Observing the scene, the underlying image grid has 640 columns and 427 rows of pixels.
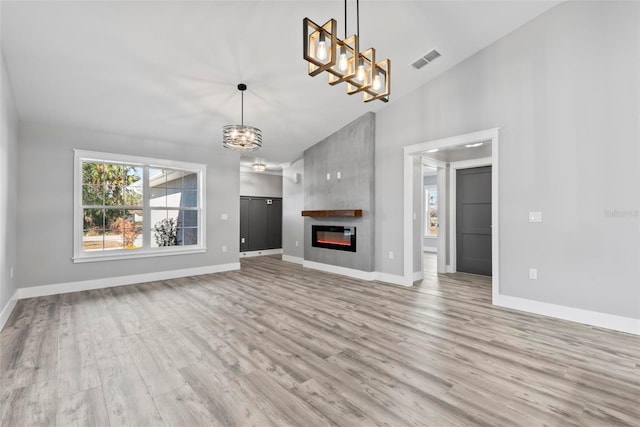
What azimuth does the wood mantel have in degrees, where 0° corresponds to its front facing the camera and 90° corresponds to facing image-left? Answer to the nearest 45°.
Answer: approximately 45°

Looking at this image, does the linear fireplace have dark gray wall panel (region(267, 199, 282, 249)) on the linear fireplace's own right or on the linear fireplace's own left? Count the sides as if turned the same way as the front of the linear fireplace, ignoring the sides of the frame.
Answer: on the linear fireplace's own right

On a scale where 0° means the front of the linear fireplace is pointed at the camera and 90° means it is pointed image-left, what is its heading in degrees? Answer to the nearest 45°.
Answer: approximately 45°

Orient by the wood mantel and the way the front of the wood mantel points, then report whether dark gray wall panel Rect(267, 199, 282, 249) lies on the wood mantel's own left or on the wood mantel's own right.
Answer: on the wood mantel's own right

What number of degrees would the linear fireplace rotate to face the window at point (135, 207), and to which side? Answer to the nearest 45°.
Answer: approximately 45° to its right

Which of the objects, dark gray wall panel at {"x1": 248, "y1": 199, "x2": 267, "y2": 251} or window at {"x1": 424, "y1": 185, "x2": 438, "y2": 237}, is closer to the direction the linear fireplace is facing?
the dark gray wall panel
